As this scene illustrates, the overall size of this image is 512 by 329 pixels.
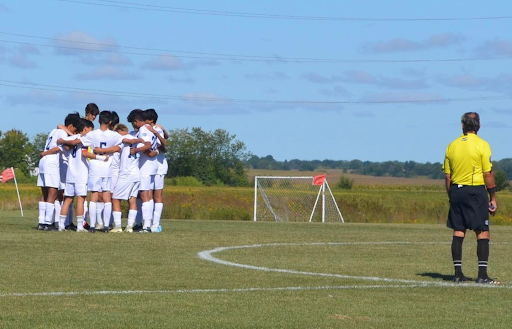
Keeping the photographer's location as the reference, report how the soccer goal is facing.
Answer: facing the viewer and to the left of the viewer

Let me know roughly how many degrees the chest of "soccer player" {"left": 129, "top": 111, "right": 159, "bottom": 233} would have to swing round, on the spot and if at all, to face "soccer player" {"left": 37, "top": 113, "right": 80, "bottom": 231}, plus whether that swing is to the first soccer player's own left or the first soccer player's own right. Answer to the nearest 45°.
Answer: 0° — they already face them

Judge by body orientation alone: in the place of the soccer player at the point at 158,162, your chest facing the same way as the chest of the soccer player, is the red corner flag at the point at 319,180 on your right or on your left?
on your right

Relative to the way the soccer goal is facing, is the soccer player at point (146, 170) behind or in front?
in front

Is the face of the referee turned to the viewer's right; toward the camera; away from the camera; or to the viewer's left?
away from the camera

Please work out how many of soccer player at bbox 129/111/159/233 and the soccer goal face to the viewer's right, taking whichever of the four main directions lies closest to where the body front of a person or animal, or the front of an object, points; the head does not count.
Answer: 0

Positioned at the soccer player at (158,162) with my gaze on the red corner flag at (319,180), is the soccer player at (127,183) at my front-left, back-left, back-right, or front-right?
back-left

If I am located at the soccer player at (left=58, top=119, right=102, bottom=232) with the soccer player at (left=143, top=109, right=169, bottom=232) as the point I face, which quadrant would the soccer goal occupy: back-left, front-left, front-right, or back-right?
front-left

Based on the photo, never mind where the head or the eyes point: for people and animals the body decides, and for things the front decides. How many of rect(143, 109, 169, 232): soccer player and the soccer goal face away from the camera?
0

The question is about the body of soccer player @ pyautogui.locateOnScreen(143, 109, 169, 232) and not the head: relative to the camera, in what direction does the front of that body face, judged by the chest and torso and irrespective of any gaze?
to the viewer's left

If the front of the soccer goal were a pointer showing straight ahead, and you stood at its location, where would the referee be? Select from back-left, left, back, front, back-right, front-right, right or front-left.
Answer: front-left

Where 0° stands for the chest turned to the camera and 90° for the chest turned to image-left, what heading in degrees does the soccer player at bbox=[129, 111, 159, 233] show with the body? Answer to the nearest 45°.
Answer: approximately 90°
